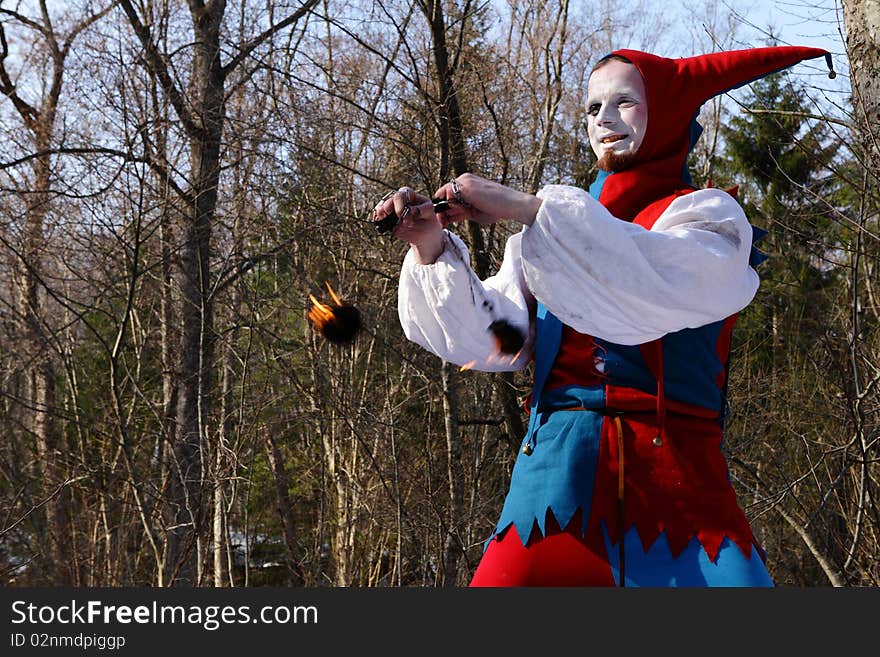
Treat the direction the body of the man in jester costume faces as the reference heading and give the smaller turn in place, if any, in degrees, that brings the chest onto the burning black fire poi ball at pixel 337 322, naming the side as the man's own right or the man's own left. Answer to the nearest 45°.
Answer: approximately 45° to the man's own right

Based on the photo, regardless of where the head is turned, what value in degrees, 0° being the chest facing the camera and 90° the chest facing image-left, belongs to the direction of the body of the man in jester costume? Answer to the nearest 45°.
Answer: approximately 45°

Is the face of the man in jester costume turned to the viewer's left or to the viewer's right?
to the viewer's left

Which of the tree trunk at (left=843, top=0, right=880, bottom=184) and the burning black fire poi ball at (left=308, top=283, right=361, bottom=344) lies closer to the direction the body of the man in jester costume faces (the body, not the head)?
the burning black fire poi ball

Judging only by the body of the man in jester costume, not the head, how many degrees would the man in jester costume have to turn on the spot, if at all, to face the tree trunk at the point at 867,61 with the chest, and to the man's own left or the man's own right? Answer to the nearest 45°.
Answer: approximately 180°
